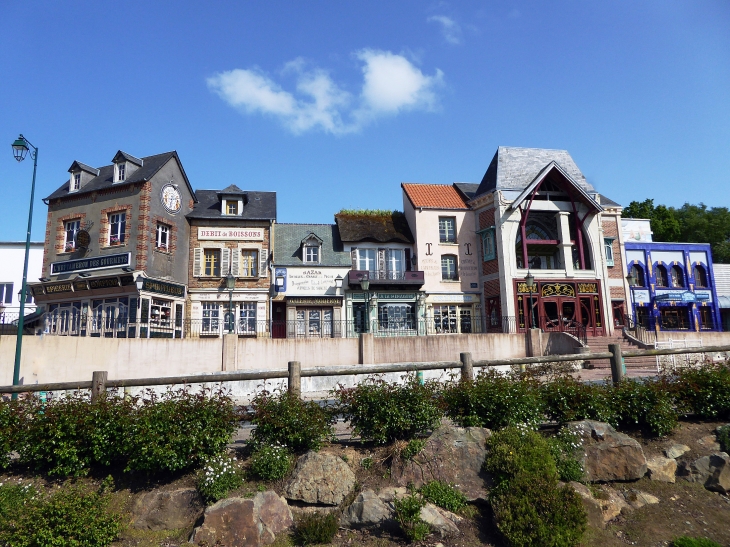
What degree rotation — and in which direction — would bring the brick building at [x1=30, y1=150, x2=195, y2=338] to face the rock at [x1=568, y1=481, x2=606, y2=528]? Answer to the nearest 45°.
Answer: approximately 45° to its left

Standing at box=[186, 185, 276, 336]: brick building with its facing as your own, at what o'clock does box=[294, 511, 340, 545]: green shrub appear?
The green shrub is roughly at 12 o'clock from the brick building.

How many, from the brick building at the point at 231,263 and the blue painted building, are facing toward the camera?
2

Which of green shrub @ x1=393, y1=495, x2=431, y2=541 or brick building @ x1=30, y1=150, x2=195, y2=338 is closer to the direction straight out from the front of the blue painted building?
the green shrub

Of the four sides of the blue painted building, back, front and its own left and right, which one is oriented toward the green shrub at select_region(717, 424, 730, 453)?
front

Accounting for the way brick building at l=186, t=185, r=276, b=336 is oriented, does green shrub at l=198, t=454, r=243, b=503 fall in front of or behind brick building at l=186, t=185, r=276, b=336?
in front

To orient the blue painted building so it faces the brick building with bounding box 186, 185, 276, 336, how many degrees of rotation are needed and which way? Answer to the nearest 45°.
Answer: approximately 45° to its right

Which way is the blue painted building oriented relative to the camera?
toward the camera

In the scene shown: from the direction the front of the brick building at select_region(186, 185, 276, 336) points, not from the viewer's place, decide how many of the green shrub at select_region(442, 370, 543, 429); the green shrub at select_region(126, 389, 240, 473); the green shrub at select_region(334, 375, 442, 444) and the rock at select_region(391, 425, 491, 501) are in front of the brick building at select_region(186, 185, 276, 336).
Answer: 4

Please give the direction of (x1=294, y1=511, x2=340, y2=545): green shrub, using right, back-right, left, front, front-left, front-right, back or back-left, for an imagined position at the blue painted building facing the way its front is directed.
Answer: front

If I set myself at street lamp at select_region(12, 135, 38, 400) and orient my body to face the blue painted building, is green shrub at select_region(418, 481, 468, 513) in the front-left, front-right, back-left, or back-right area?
front-right

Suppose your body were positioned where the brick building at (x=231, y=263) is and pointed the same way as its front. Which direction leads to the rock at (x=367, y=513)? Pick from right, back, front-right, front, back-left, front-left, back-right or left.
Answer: front

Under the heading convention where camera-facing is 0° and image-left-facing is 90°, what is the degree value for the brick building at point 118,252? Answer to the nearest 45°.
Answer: approximately 45°

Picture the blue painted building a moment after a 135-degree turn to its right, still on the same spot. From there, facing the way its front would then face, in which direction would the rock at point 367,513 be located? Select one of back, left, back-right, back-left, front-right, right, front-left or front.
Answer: back-left

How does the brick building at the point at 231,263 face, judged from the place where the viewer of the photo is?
facing the viewer

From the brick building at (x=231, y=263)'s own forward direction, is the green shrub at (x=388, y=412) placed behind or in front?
in front

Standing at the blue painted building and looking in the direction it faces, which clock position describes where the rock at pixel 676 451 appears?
The rock is roughly at 12 o'clock from the blue painted building.

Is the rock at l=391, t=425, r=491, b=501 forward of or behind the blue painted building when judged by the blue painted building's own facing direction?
forward
